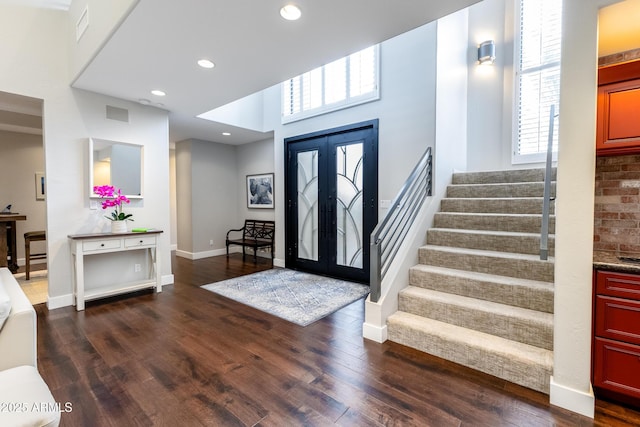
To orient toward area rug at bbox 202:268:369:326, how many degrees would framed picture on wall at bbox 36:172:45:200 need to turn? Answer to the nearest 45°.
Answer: approximately 45° to its left

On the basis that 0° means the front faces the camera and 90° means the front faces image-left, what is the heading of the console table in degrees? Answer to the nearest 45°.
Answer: approximately 0°

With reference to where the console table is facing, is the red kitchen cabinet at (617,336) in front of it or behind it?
in front

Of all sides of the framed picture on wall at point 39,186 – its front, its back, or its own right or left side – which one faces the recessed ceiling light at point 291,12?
front

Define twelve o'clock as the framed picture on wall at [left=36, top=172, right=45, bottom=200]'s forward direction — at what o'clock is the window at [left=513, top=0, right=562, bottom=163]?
The window is roughly at 11 o'clock from the framed picture on wall.

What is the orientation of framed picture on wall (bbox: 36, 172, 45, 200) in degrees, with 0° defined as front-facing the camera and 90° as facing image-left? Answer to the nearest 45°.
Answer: approximately 0°
